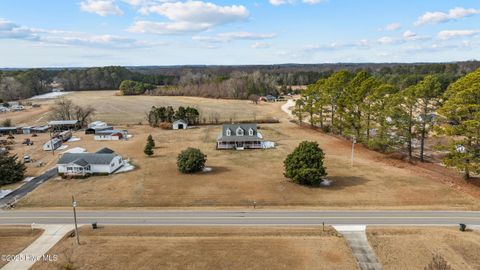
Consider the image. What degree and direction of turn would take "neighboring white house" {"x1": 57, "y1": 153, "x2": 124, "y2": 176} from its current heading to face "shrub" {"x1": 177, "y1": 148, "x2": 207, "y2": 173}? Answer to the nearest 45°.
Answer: approximately 45° to its left

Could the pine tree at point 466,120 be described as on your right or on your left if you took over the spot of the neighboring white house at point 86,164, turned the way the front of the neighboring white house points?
on your left

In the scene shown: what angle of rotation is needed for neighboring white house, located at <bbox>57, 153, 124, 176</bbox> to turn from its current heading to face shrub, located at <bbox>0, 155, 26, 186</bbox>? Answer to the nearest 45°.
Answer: approximately 90° to its right

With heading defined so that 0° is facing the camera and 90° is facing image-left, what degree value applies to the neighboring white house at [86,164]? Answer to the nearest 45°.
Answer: approximately 0°

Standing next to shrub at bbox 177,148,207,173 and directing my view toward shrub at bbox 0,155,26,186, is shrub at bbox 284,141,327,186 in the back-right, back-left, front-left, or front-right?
back-left

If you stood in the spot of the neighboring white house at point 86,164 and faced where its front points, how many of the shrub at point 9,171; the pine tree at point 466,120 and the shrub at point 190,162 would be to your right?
1
